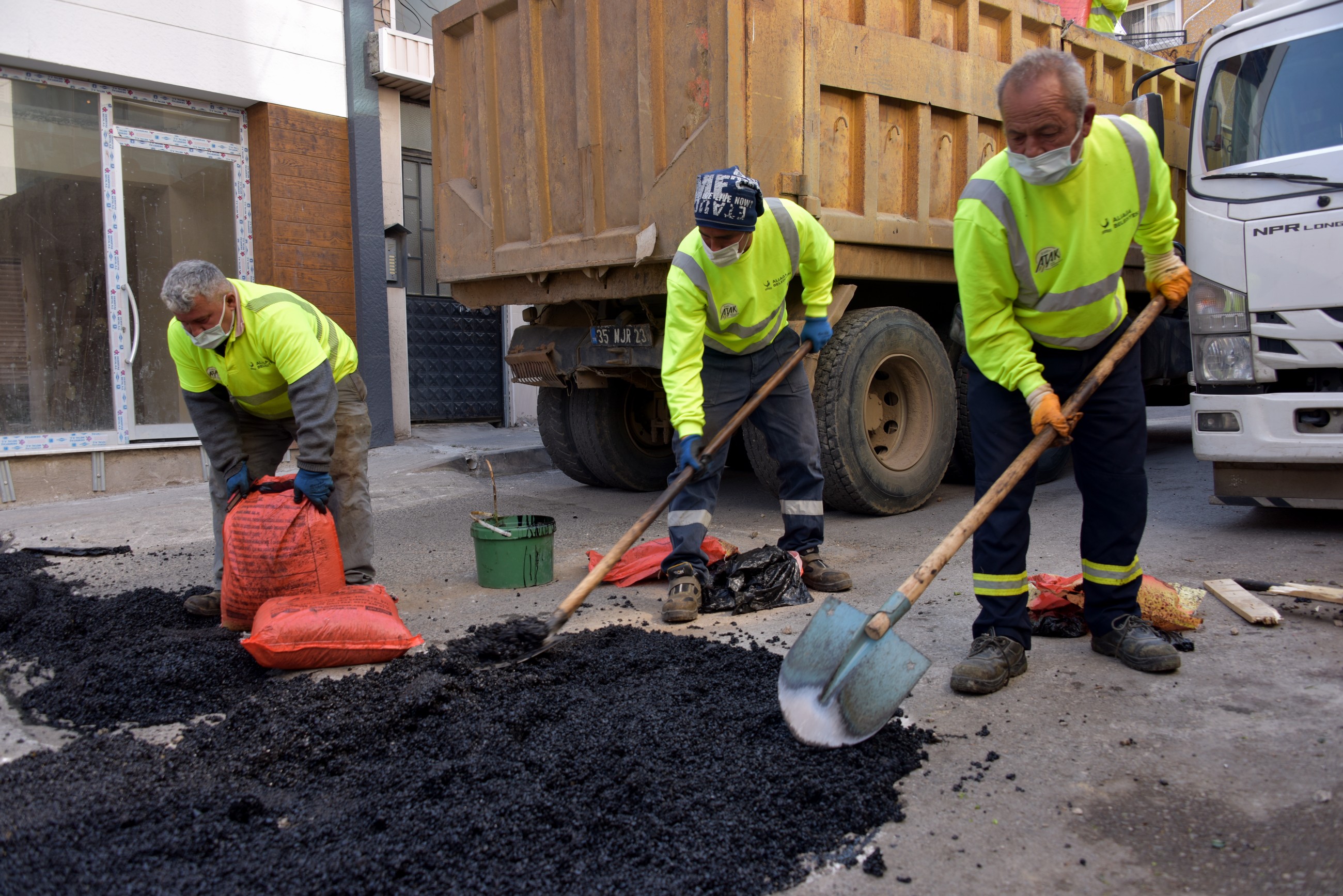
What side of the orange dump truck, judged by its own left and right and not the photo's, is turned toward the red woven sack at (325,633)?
back

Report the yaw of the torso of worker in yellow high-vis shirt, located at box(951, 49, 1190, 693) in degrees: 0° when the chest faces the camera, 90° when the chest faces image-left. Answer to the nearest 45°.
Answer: approximately 0°

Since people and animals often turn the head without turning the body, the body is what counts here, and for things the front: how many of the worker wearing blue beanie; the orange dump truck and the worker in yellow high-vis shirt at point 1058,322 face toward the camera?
2

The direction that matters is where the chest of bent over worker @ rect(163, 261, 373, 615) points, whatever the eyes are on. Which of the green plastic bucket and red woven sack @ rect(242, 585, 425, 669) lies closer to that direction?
the red woven sack

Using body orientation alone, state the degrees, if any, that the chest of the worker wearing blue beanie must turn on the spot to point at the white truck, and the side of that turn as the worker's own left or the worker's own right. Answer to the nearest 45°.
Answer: approximately 90° to the worker's own left

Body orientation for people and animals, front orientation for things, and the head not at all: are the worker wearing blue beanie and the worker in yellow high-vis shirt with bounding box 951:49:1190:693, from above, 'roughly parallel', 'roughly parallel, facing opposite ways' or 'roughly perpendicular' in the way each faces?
roughly parallel

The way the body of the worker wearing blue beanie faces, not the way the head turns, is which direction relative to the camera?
toward the camera

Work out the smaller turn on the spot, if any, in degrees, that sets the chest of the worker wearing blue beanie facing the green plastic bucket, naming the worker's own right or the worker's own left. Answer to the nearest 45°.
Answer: approximately 90° to the worker's own right

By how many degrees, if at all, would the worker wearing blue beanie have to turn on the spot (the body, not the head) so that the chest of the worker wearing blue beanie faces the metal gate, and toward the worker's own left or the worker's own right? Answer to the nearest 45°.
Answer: approximately 135° to the worker's own right

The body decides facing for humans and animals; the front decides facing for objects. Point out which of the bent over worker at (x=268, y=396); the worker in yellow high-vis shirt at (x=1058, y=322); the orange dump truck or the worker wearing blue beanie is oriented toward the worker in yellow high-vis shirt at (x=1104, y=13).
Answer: the orange dump truck

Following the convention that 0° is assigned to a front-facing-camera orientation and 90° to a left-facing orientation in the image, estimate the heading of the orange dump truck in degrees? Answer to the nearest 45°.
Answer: approximately 225°
